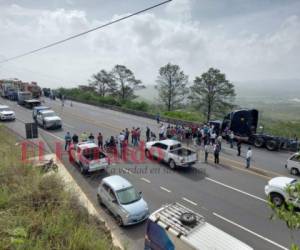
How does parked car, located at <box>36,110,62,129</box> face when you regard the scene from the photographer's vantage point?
facing the viewer and to the right of the viewer

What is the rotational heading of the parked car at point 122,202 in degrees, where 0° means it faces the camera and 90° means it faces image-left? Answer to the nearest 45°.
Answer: approximately 315°

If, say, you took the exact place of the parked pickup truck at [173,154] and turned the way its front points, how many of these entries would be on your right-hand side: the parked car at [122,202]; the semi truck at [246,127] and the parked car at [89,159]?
1

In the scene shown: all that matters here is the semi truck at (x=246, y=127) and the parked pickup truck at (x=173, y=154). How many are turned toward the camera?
0

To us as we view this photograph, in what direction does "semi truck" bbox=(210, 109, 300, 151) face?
facing away from the viewer and to the left of the viewer

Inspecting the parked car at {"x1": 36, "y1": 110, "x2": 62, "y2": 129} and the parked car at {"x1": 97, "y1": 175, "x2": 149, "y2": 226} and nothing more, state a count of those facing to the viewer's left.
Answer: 0

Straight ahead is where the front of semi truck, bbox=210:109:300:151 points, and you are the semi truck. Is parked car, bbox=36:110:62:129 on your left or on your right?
on your left

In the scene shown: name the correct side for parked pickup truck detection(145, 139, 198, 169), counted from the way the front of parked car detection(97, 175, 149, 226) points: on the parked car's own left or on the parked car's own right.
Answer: on the parked car's own left
